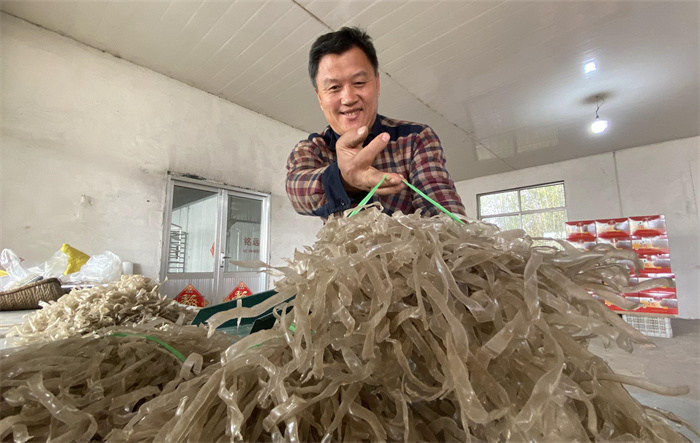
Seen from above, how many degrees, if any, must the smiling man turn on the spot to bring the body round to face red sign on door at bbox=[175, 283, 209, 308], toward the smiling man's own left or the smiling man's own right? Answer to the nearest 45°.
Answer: approximately 135° to the smiling man's own right

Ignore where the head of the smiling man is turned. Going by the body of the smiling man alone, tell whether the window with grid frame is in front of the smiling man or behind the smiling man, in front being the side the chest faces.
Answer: behind

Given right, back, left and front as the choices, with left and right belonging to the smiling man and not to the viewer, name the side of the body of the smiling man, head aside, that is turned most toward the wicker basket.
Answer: right

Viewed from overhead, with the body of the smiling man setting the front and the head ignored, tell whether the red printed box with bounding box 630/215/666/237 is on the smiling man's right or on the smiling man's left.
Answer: on the smiling man's left

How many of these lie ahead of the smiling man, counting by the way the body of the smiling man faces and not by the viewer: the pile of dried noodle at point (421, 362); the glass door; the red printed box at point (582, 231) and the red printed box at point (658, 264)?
1

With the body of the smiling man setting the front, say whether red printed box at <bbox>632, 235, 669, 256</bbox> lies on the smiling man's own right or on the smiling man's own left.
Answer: on the smiling man's own left

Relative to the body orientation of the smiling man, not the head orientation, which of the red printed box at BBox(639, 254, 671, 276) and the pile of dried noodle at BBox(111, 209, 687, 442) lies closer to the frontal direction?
the pile of dried noodle

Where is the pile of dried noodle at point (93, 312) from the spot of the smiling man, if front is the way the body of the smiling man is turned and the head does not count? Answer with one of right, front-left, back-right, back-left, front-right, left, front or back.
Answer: right

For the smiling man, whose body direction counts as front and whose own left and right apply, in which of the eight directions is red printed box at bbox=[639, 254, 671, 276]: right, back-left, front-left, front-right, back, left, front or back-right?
back-left

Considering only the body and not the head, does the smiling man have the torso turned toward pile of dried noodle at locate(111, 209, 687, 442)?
yes

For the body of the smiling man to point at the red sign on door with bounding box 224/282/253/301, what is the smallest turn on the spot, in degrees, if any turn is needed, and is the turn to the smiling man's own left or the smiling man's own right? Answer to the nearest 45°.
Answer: approximately 135° to the smiling man's own right

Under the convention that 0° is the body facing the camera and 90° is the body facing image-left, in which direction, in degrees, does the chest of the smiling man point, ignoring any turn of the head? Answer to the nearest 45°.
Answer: approximately 0°
